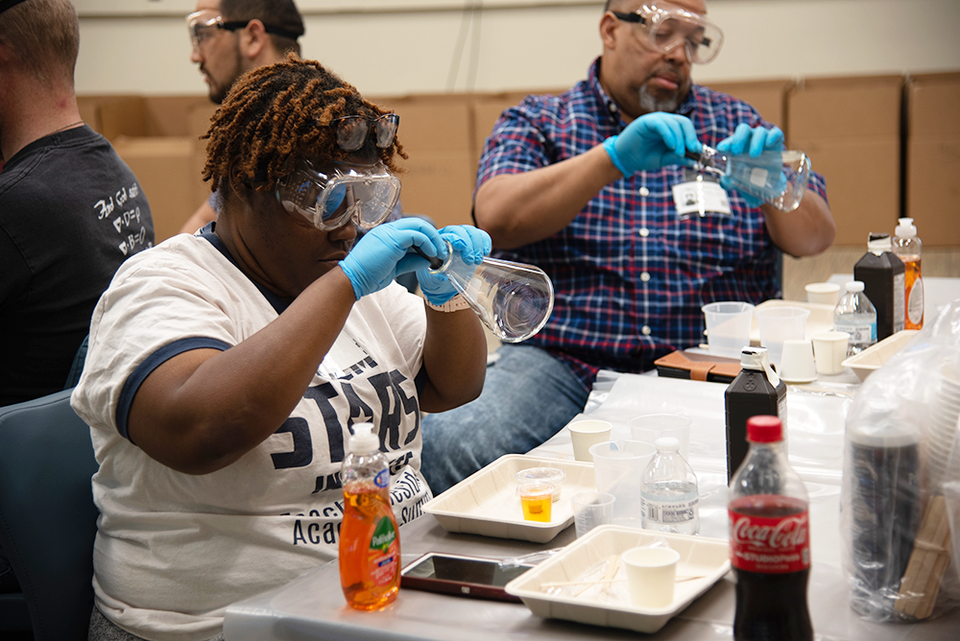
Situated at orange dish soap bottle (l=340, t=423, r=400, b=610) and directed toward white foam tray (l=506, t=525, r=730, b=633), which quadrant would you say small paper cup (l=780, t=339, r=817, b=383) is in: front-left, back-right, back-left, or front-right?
front-left

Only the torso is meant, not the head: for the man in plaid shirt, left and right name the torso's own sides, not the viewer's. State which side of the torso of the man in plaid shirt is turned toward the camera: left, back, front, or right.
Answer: front

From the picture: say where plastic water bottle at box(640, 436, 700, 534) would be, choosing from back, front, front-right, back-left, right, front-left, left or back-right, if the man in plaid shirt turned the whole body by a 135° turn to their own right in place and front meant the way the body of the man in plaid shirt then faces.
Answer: back-left

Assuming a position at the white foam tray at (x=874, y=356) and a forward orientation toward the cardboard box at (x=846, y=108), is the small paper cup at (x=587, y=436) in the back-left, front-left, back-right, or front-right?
back-left

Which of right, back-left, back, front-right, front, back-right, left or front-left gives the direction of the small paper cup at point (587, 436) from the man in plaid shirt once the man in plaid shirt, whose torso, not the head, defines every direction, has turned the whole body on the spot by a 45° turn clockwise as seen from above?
front-left

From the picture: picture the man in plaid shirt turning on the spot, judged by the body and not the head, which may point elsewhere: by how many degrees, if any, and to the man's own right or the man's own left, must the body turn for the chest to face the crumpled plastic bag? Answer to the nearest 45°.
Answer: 0° — they already face it

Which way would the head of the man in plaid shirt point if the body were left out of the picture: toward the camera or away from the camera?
toward the camera

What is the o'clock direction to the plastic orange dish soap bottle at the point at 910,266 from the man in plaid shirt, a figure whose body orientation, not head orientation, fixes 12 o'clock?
The plastic orange dish soap bottle is roughly at 10 o'clock from the man in plaid shirt.

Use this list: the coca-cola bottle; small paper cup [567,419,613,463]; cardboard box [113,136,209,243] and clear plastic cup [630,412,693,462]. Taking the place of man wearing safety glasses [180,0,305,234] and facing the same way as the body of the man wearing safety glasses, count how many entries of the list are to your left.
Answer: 3

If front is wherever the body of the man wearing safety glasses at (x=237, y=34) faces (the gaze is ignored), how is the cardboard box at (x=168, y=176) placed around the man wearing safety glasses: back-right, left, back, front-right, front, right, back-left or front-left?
right

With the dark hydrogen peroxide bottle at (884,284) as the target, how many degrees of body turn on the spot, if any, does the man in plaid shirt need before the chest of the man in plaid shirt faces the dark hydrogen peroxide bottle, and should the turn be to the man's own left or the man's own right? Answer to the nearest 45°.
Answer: approximately 45° to the man's own left

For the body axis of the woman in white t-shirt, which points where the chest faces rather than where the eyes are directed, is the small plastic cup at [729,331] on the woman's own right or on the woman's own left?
on the woman's own left

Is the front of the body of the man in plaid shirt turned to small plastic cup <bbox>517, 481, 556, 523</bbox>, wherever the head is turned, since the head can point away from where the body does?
yes
